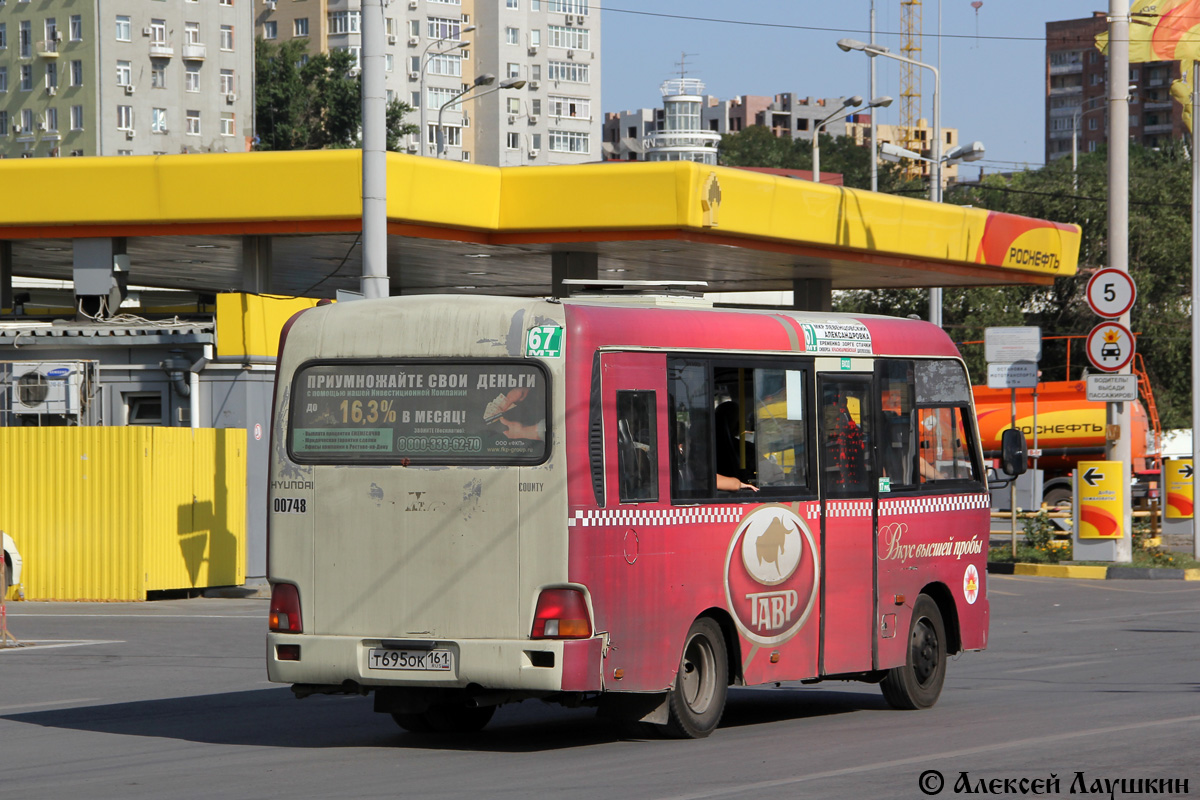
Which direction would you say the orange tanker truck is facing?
to the viewer's right

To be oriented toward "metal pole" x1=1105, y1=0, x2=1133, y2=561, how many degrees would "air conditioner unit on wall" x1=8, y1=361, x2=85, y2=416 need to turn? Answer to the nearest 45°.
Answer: approximately 90° to its left

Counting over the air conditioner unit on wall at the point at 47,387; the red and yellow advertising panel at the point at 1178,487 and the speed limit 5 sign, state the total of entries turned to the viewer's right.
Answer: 0

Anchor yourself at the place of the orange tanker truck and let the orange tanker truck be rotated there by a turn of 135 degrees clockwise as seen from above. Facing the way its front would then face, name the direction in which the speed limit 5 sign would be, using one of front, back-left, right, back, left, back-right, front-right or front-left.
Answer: front-left

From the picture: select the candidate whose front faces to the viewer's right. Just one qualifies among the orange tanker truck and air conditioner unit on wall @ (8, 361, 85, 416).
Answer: the orange tanker truck

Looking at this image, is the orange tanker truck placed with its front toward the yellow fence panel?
no

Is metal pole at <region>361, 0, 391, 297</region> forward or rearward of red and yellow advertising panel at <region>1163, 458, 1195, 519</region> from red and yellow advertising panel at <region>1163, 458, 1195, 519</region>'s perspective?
forward

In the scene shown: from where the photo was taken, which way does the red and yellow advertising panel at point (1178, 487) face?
toward the camera

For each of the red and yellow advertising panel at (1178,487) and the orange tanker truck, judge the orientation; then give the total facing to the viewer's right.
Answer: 1

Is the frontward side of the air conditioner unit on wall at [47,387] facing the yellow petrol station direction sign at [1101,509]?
no

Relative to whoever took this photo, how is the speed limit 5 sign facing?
facing the viewer

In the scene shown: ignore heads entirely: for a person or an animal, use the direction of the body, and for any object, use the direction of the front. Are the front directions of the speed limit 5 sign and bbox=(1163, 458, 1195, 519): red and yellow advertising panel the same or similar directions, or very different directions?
same or similar directions

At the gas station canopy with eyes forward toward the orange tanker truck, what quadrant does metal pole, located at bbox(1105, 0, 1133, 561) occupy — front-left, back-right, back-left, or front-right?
front-right

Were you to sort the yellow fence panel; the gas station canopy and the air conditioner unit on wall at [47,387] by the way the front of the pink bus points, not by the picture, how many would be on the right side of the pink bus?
0

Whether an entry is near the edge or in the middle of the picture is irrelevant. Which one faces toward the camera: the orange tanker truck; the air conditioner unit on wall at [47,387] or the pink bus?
the air conditioner unit on wall

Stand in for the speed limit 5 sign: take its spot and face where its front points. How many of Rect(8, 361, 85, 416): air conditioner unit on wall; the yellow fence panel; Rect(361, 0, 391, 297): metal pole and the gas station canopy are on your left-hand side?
0
